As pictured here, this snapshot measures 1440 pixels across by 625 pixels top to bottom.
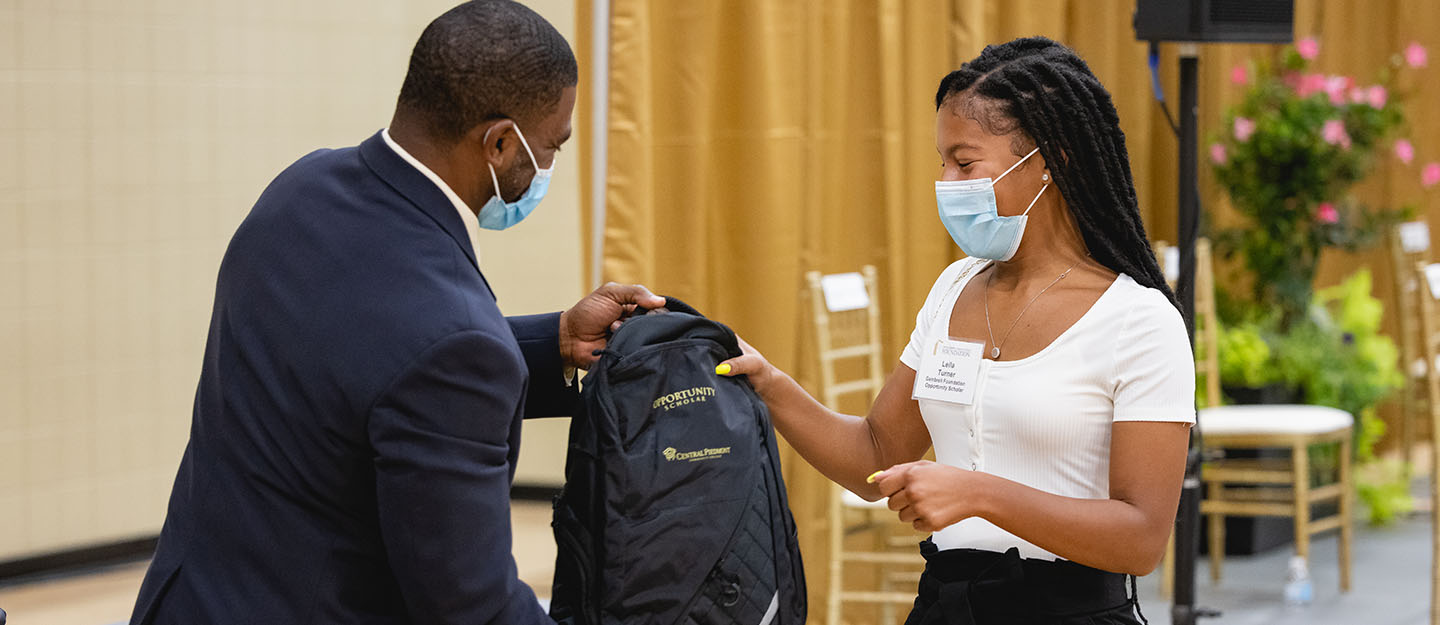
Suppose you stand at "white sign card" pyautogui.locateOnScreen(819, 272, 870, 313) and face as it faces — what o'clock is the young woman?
The young woman is roughly at 12 o'clock from the white sign card.

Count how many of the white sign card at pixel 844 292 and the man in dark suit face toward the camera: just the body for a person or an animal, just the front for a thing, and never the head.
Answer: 1

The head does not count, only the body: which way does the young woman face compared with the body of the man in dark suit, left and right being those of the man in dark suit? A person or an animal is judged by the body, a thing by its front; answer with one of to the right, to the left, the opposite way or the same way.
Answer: the opposite way

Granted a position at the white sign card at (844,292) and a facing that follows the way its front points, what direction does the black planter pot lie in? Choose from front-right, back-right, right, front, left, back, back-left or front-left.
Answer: back-left

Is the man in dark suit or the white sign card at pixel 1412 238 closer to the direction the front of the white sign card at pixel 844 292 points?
the man in dark suit

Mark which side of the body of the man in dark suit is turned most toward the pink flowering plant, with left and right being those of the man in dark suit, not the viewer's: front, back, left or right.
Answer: front

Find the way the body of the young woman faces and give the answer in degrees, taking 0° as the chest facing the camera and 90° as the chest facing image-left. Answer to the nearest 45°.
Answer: approximately 45°

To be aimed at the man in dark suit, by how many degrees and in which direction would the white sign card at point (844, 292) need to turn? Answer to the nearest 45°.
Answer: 0° — it already faces them

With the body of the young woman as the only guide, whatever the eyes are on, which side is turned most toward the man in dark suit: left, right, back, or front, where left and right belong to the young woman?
front

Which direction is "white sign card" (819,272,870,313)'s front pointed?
toward the camera

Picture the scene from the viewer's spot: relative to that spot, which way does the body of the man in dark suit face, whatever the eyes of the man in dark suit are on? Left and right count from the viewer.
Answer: facing away from the viewer and to the right of the viewer

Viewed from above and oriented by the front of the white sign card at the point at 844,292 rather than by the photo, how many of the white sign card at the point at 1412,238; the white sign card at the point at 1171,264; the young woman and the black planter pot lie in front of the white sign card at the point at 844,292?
1
